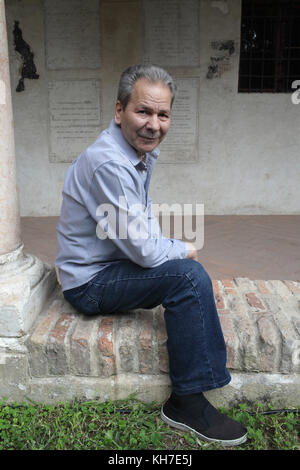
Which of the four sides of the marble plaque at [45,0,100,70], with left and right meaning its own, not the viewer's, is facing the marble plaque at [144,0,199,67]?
left

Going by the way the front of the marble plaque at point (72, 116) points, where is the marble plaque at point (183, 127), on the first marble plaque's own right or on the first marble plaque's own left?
on the first marble plaque's own left

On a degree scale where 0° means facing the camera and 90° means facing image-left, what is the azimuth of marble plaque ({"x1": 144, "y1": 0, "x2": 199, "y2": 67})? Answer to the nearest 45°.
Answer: approximately 0°
